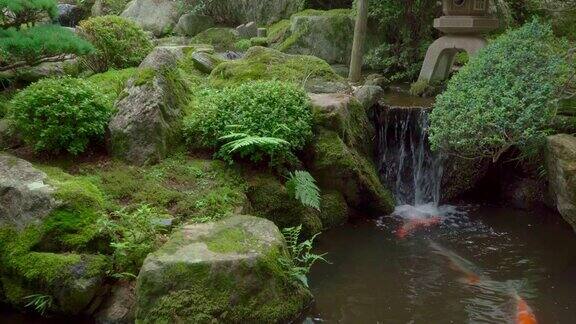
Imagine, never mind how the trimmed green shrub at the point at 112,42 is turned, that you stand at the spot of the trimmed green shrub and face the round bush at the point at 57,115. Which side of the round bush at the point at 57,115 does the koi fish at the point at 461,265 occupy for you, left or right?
left

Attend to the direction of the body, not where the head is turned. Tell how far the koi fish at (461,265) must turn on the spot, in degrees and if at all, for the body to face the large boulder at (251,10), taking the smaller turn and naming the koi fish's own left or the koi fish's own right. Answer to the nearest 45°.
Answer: approximately 180°

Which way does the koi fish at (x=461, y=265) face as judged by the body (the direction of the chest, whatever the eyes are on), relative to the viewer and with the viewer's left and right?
facing the viewer and to the right of the viewer

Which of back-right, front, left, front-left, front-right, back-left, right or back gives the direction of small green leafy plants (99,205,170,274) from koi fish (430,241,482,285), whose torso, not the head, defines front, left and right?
right

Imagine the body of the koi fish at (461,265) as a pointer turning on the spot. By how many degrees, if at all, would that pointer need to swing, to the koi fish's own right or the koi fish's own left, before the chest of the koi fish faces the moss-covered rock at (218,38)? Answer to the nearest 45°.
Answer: approximately 180°
